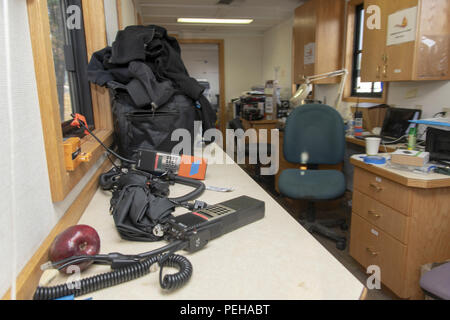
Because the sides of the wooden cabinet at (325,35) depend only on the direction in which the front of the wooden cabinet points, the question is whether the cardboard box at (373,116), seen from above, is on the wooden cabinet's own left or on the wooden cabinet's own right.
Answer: on the wooden cabinet's own left

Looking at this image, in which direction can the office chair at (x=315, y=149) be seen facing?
toward the camera

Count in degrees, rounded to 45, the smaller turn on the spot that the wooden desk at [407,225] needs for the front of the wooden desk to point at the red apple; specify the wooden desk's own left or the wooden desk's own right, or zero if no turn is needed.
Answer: approximately 45° to the wooden desk's own left

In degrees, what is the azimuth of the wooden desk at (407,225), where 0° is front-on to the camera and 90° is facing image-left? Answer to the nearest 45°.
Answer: approximately 45°

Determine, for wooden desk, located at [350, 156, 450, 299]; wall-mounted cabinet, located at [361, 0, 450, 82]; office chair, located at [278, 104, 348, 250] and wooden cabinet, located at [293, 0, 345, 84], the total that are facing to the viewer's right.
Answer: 0

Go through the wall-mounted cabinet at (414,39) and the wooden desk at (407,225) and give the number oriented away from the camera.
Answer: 0

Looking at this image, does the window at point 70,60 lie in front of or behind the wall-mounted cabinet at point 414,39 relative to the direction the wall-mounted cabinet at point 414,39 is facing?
in front

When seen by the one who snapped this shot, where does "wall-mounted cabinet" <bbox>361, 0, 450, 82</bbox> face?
facing the viewer and to the left of the viewer

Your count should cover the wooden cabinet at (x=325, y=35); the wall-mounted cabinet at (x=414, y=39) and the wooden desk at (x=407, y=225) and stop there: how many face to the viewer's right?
0

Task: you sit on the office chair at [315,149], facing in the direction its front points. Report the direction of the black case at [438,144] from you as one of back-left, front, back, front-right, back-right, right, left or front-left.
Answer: front-left

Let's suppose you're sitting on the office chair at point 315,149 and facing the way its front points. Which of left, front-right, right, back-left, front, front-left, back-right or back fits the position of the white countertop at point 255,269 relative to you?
front

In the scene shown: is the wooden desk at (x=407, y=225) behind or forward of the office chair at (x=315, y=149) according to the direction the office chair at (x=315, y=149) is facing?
forward

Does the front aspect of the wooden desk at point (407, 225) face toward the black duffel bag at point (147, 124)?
yes
